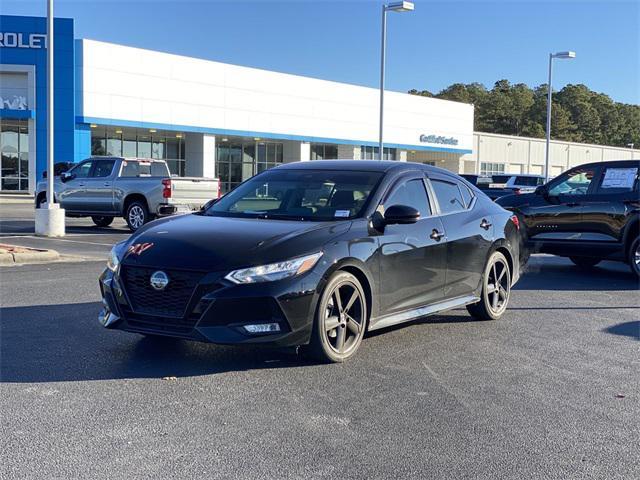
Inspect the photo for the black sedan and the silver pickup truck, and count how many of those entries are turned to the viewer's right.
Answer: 0

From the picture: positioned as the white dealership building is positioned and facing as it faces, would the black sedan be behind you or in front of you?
in front

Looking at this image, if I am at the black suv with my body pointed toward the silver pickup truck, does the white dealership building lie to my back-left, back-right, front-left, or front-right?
front-right

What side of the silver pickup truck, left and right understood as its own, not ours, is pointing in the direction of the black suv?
back

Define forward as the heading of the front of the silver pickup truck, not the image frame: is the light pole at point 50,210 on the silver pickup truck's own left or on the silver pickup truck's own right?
on the silver pickup truck's own left

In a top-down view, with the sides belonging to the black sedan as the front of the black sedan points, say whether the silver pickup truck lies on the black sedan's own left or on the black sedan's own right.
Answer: on the black sedan's own right

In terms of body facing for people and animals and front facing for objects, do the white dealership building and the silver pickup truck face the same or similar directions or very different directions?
very different directions

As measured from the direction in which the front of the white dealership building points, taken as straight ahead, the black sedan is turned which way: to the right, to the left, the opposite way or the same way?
to the right

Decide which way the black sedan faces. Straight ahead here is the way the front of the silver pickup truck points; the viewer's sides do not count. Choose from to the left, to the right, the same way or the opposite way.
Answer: to the left

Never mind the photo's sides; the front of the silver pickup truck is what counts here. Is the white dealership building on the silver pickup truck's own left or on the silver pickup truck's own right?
on the silver pickup truck's own right

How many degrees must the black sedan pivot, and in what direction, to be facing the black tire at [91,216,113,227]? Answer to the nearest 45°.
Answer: approximately 135° to its right

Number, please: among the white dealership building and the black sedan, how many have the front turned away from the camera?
0

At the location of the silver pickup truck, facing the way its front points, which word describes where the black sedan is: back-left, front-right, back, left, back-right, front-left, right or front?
back-left

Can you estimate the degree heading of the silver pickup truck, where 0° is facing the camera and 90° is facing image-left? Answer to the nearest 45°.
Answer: approximately 135°
